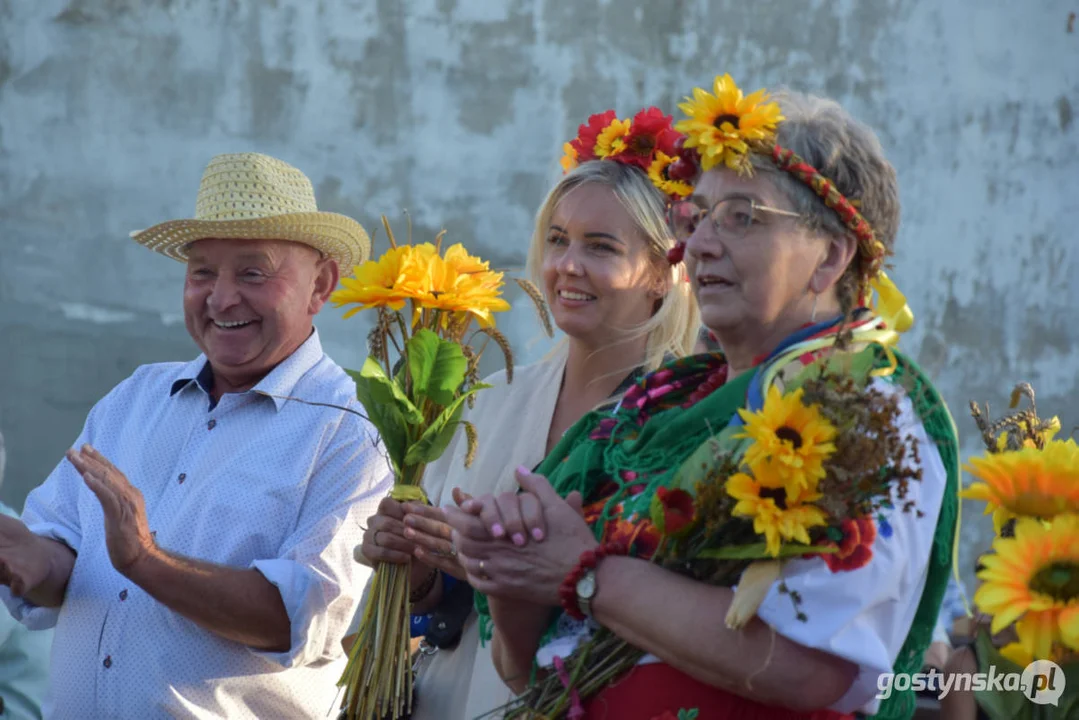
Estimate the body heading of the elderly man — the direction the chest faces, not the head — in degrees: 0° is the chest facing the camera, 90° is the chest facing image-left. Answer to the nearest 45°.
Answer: approximately 45°

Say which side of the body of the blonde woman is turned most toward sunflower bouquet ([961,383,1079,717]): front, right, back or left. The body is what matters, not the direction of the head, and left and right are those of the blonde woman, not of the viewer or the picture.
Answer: left

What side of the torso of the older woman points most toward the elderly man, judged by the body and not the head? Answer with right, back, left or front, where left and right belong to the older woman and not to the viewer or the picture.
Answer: right

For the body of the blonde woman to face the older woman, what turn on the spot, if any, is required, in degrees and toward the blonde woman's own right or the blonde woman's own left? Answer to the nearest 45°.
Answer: approximately 45° to the blonde woman's own left

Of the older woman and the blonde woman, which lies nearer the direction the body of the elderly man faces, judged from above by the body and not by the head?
the older woman

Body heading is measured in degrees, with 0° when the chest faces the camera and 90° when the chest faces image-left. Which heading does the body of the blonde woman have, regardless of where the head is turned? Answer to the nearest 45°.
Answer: approximately 45°

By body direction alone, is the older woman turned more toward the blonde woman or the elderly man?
the elderly man

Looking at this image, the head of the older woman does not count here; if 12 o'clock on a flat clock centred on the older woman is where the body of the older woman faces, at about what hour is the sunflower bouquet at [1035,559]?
The sunflower bouquet is roughly at 9 o'clock from the older woman.

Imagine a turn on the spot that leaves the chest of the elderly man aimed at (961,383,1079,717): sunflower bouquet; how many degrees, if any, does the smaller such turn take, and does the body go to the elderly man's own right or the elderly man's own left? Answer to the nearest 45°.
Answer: approximately 90° to the elderly man's own left
